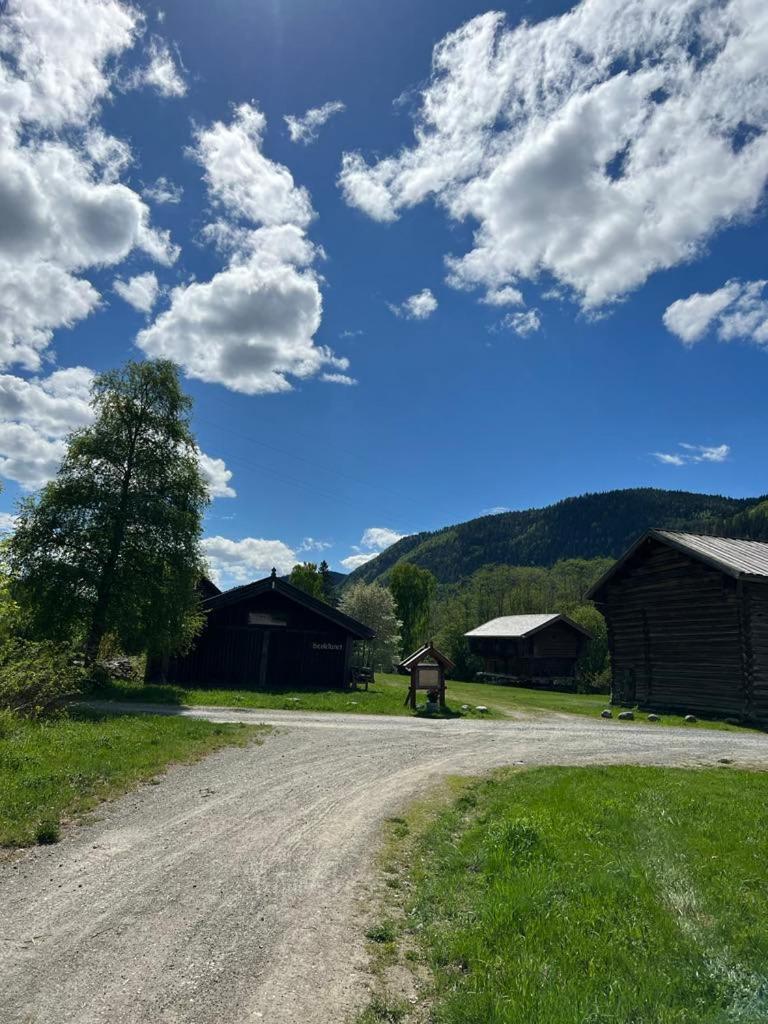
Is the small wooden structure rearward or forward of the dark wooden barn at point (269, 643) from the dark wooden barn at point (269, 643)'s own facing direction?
forward

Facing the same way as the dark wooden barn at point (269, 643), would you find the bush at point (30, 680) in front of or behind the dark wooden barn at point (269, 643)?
in front

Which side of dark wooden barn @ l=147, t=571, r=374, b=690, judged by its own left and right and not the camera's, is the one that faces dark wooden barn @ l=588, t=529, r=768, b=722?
left

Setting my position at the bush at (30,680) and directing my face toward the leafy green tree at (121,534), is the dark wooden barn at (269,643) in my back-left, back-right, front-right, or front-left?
front-right

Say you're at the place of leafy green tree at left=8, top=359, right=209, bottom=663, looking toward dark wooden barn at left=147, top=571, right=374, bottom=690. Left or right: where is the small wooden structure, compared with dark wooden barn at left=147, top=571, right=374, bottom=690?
right

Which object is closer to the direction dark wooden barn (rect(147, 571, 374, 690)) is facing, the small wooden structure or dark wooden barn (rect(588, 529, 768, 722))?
the small wooden structure

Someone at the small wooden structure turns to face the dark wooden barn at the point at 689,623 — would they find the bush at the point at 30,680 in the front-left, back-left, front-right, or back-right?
back-right

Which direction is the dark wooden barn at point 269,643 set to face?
toward the camera
